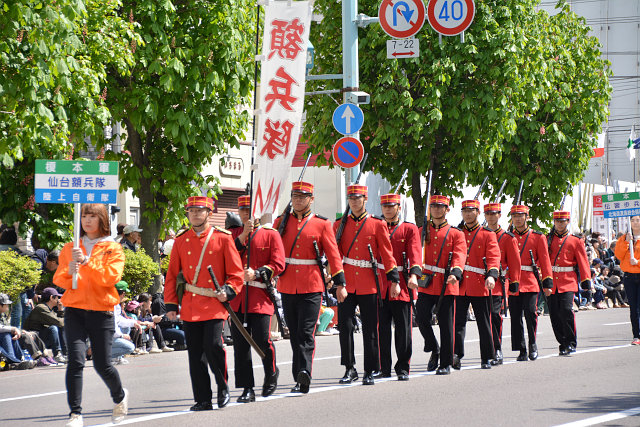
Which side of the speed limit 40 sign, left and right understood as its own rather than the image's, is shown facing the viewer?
front

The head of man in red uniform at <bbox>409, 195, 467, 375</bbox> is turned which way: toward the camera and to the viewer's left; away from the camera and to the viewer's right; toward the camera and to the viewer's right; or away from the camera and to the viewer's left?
toward the camera and to the viewer's left

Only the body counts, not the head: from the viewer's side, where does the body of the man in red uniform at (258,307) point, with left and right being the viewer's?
facing the viewer and to the left of the viewer

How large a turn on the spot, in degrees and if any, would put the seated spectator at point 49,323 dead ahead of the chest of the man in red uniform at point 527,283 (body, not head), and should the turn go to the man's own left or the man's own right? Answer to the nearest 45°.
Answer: approximately 45° to the man's own right

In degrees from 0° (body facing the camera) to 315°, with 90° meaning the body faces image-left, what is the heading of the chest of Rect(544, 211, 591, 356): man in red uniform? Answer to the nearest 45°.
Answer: approximately 45°

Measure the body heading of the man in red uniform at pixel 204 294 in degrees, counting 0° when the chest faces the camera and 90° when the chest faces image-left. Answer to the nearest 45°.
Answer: approximately 45°

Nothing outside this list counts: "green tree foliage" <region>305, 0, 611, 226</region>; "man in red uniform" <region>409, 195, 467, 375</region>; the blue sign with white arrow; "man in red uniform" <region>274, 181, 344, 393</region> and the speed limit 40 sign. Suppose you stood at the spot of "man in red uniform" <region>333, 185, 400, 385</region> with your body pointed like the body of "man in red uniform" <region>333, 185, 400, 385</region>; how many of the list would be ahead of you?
1

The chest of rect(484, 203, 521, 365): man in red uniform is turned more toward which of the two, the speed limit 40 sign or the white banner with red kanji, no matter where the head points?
the white banner with red kanji

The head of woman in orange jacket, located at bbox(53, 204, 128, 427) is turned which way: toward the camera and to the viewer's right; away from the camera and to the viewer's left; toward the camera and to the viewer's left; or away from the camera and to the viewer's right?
toward the camera and to the viewer's left

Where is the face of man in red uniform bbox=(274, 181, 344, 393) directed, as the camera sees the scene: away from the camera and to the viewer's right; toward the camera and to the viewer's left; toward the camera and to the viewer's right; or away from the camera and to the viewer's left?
toward the camera and to the viewer's left

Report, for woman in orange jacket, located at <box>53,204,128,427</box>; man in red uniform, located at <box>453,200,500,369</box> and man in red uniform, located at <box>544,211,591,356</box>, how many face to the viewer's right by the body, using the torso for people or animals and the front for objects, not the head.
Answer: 0

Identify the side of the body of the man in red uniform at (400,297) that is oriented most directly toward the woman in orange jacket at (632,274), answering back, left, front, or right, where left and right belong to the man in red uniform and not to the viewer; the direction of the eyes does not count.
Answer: back

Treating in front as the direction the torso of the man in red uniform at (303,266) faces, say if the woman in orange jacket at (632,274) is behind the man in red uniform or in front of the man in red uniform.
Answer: behind

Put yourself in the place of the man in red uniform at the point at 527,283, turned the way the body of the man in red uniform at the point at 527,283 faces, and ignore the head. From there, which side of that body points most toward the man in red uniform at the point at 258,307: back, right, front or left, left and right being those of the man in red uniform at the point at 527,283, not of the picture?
front
